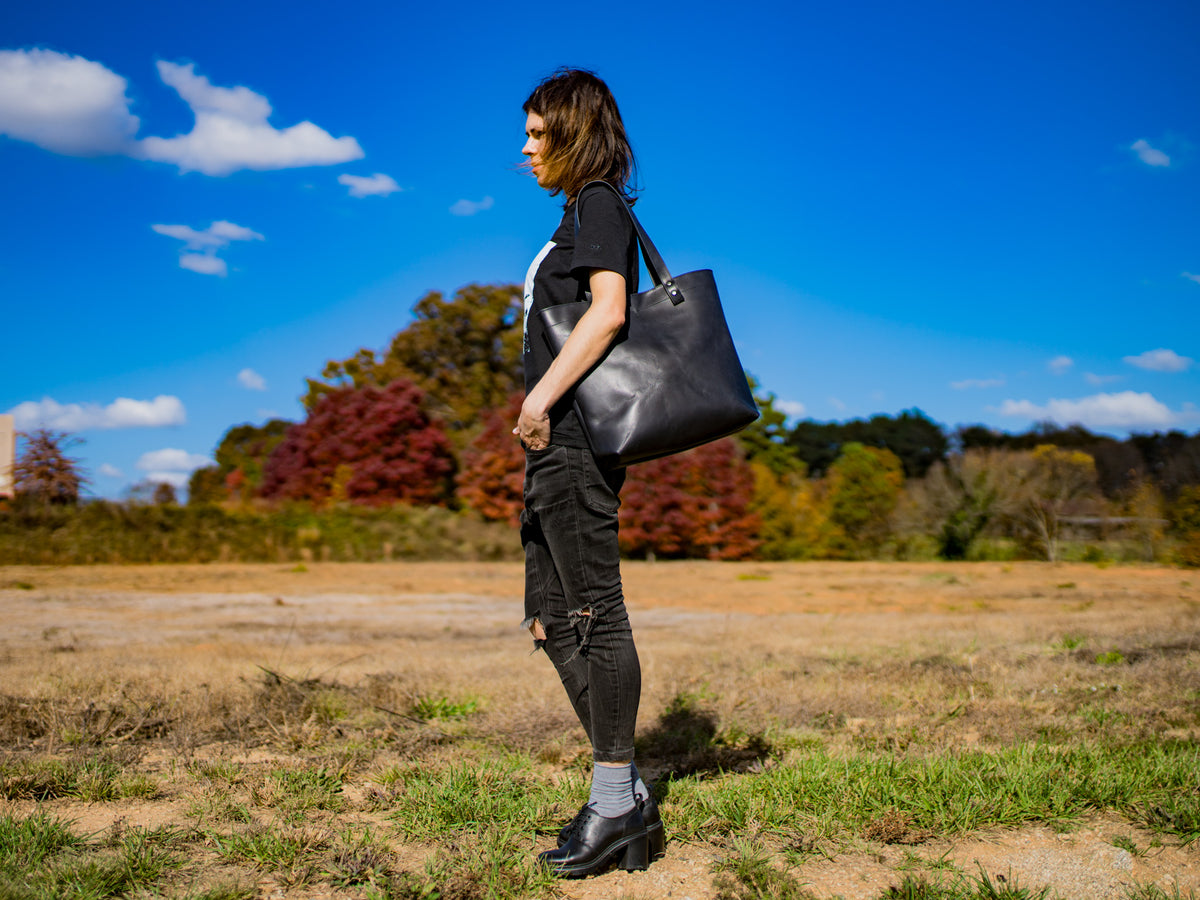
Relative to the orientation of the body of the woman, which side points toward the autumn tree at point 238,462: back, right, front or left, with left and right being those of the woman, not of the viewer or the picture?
right

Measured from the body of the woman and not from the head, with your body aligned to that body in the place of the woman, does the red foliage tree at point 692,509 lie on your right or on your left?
on your right

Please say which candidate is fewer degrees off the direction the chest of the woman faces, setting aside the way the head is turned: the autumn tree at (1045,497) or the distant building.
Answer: the distant building

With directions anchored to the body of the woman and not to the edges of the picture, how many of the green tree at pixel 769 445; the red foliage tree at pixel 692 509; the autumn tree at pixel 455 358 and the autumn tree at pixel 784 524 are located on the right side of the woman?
4

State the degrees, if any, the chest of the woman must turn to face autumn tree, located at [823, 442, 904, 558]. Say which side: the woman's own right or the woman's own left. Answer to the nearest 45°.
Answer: approximately 90° to the woman's own right

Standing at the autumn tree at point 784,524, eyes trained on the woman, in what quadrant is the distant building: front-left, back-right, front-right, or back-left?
back-right

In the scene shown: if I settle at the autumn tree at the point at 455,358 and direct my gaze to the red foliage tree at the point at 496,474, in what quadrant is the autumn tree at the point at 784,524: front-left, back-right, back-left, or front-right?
front-left

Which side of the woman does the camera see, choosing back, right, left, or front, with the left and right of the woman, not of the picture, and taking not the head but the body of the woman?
left

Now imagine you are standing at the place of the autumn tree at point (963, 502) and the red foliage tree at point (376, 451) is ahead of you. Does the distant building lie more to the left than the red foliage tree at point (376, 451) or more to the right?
right

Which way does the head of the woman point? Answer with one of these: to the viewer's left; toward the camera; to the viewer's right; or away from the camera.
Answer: to the viewer's left

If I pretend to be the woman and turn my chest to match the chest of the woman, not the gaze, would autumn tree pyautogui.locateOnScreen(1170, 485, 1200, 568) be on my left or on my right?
on my right
